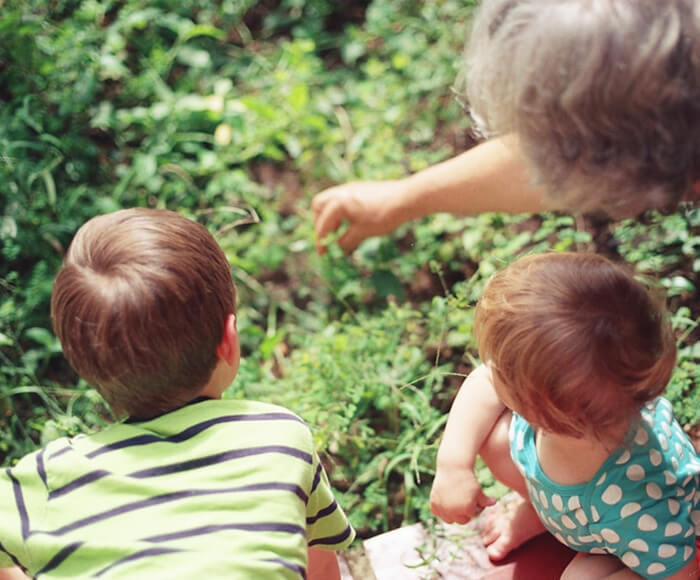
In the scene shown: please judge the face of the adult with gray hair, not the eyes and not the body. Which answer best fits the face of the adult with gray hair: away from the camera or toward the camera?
away from the camera

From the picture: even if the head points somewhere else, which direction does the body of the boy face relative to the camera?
away from the camera
